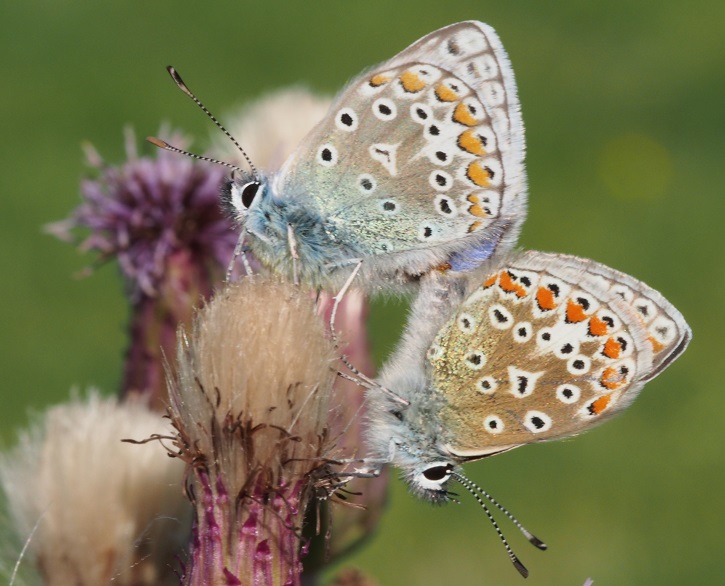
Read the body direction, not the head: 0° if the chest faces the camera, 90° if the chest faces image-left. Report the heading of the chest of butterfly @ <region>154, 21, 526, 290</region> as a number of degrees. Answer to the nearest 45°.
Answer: approximately 90°

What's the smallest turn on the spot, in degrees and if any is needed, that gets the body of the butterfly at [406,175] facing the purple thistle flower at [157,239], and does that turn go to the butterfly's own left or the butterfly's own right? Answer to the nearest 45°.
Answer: approximately 45° to the butterfly's own right
